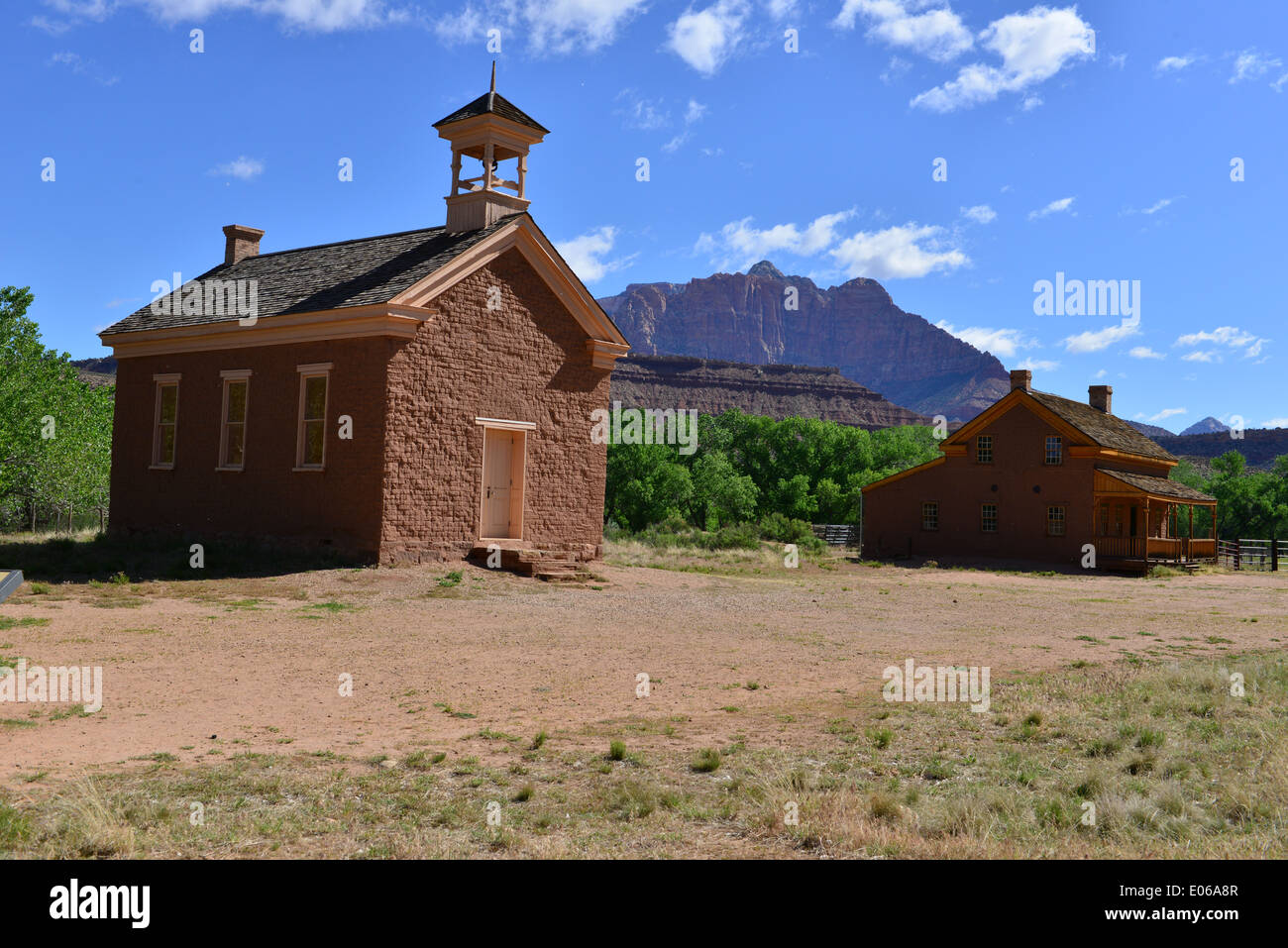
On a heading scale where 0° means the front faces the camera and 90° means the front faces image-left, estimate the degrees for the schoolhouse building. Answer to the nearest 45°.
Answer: approximately 315°

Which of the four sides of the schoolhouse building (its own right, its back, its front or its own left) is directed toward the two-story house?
left
